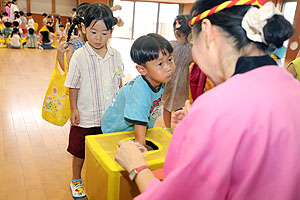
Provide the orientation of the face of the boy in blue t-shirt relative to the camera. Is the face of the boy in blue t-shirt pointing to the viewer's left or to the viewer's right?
to the viewer's right

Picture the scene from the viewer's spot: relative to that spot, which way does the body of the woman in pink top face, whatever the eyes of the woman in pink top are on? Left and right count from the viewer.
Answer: facing away from the viewer and to the left of the viewer

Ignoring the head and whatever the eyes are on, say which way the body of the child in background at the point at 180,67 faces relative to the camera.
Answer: away from the camera

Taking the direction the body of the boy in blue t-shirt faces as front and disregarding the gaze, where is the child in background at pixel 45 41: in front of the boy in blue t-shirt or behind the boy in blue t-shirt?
behind

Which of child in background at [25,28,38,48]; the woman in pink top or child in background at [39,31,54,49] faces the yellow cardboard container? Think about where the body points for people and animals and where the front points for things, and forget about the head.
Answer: the woman in pink top
